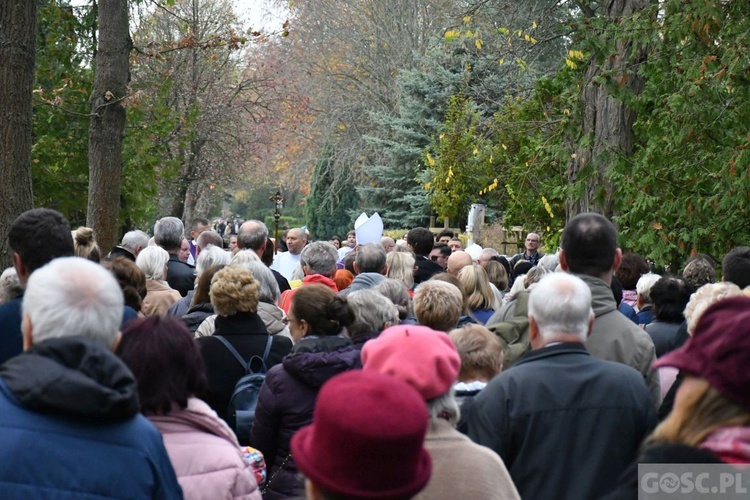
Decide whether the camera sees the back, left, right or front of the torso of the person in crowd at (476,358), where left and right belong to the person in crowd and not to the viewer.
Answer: back

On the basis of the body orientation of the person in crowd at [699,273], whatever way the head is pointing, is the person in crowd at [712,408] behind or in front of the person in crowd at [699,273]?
behind

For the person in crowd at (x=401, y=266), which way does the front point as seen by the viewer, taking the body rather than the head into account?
away from the camera

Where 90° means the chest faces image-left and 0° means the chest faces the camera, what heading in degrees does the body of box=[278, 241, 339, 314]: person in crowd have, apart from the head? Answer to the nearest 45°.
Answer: approximately 180°

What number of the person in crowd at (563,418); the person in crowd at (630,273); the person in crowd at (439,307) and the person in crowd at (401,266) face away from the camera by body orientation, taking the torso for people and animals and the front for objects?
4

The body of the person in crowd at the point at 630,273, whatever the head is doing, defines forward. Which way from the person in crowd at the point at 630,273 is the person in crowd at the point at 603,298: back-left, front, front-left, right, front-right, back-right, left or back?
back

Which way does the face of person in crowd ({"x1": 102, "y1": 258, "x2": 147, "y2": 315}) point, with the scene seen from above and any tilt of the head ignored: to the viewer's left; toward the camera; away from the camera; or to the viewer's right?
away from the camera

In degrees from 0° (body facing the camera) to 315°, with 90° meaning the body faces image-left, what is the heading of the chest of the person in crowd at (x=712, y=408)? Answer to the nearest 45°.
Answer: approximately 135°

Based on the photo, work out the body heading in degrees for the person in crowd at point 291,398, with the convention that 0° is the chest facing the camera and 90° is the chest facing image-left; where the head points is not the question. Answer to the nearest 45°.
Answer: approximately 135°

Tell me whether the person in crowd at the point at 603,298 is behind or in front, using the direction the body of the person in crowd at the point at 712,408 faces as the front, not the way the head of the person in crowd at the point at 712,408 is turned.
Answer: in front

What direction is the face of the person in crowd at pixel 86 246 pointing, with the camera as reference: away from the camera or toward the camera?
away from the camera

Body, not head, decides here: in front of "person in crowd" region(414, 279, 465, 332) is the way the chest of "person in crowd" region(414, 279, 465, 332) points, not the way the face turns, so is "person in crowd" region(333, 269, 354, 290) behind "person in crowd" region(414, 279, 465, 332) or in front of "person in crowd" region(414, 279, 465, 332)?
in front

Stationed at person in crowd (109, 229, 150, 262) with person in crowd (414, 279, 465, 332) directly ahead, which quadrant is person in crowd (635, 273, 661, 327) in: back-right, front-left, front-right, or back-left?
front-left

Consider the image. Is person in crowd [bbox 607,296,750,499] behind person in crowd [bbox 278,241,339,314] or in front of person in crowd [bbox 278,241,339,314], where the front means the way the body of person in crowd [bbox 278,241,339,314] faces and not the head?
behind

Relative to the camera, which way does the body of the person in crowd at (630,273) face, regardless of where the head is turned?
away from the camera

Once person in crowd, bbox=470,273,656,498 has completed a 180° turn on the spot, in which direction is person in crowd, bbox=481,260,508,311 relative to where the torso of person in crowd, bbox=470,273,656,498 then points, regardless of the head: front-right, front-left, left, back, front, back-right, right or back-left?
back

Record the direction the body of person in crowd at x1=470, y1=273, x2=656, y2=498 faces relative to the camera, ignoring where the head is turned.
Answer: away from the camera

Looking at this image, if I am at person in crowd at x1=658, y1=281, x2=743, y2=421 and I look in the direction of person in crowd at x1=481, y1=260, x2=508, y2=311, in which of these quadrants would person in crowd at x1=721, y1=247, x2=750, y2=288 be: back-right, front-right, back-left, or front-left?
front-right

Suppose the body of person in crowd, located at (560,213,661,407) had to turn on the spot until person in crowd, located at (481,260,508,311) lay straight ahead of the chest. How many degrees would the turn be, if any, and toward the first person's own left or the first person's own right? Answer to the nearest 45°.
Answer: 0° — they already face them
